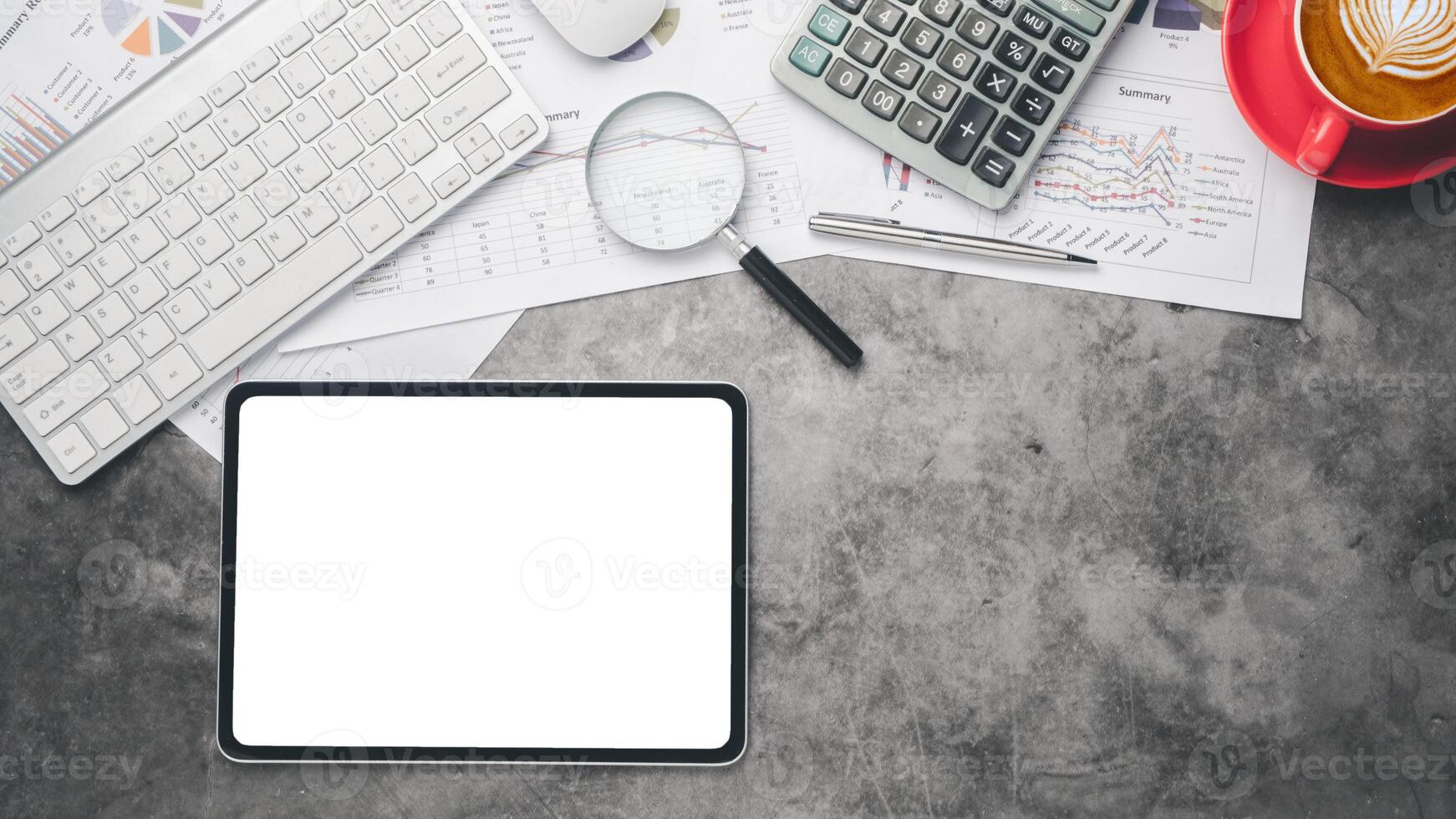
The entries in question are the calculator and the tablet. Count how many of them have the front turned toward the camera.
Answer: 2

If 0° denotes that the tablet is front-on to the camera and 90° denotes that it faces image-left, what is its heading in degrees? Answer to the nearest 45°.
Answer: approximately 0°
